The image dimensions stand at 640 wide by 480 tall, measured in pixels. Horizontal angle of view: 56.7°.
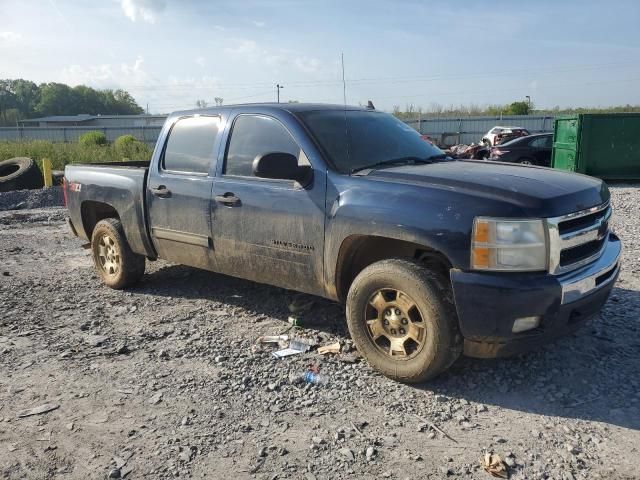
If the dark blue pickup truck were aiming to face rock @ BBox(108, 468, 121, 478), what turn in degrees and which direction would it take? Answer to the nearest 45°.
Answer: approximately 90° to its right

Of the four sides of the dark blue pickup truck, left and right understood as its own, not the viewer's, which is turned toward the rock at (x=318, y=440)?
right

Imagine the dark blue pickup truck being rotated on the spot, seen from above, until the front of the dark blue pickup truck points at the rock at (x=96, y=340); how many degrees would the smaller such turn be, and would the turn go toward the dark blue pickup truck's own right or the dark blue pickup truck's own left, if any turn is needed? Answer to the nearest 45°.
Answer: approximately 135° to the dark blue pickup truck's own right

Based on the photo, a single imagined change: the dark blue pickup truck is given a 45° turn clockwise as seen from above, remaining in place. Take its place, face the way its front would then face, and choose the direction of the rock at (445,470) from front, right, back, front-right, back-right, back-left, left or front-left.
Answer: front

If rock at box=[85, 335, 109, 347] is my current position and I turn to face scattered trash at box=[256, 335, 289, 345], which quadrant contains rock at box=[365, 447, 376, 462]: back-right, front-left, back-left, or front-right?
front-right

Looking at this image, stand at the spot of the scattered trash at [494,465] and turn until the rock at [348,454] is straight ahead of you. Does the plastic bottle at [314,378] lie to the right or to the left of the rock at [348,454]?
right

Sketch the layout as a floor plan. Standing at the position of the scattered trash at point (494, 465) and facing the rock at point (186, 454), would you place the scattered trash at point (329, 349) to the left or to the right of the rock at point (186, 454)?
right

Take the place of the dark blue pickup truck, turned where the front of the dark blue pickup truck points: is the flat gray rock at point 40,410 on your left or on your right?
on your right

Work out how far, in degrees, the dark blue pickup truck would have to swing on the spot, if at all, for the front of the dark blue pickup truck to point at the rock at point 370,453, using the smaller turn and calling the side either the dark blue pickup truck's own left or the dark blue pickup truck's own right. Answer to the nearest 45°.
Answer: approximately 45° to the dark blue pickup truck's own right

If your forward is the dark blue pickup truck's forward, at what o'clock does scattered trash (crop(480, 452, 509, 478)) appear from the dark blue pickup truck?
The scattered trash is roughly at 1 o'clock from the dark blue pickup truck.
